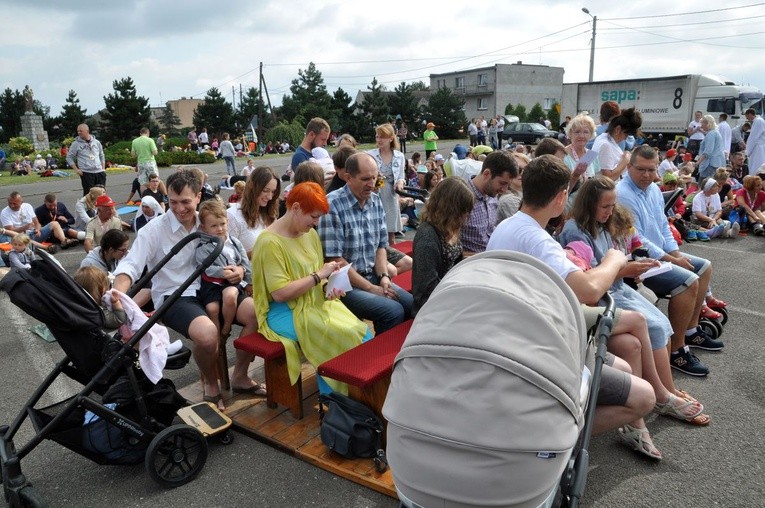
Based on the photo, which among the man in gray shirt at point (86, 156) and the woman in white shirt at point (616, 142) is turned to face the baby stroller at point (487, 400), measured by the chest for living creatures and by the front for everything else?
the man in gray shirt

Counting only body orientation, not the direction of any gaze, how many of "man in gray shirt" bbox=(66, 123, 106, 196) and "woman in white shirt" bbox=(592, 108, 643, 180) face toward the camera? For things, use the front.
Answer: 1

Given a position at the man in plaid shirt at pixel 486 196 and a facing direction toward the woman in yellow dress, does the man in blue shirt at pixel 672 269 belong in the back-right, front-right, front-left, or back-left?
back-left

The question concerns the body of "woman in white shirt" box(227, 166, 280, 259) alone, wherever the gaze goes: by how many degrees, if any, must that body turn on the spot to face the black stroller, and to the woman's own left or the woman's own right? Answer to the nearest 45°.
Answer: approximately 90° to the woman's own right

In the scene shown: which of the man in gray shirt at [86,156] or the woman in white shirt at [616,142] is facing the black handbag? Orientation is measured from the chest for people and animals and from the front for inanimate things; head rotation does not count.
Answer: the man in gray shirt

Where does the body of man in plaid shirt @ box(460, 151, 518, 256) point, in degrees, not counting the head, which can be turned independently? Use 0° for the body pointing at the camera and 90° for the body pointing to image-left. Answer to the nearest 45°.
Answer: approximately 315°

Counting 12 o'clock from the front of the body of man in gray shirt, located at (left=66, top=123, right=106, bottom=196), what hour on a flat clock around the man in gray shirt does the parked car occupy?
The parked car is roughly at 8 o'clock from the man in gray shirt.
